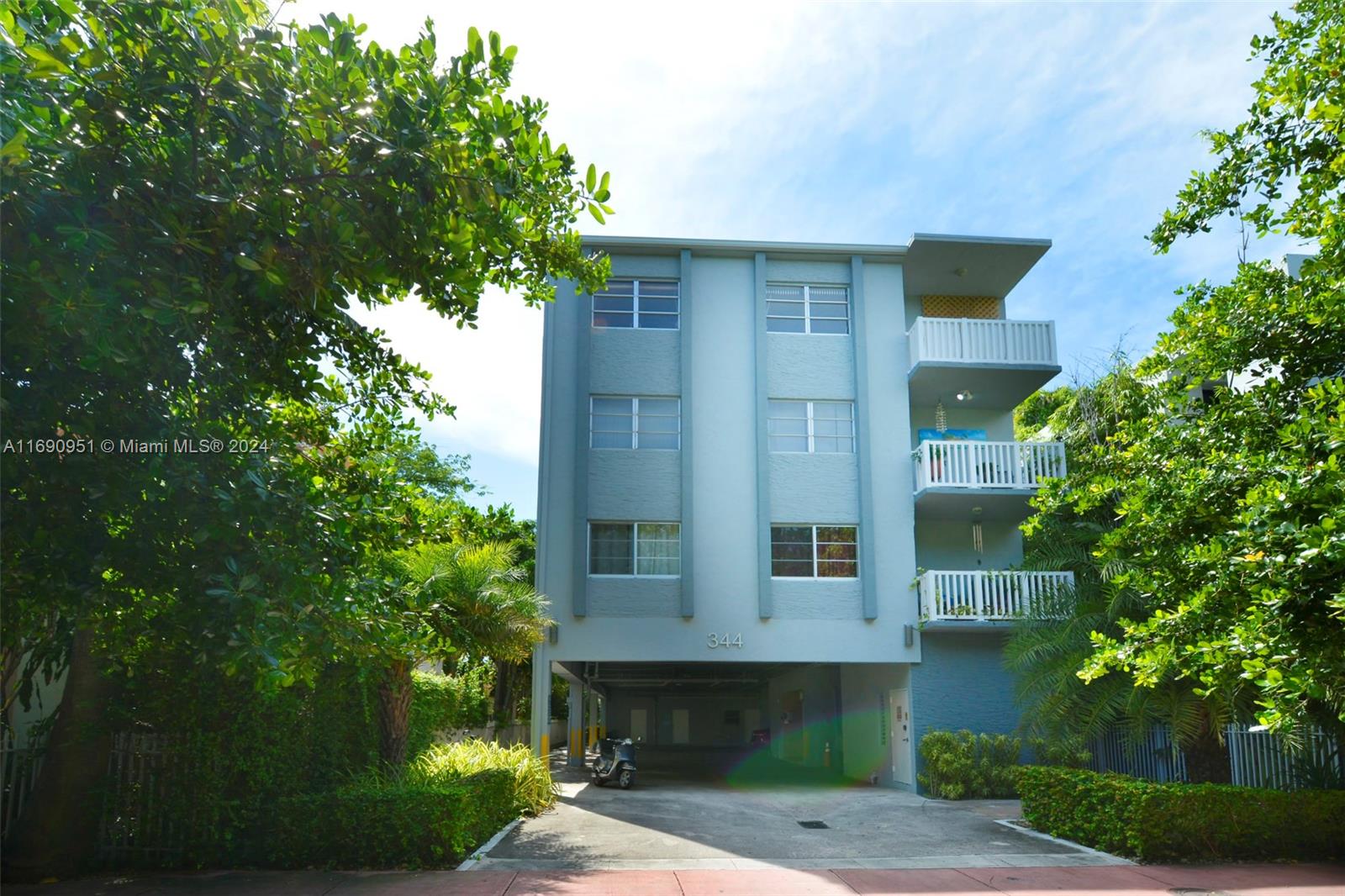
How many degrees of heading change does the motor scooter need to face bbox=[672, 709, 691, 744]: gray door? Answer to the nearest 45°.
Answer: approximately 135° to its left

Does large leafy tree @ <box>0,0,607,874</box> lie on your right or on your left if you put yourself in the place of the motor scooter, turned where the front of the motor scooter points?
on your right

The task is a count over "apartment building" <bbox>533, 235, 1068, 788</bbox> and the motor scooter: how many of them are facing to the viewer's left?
0

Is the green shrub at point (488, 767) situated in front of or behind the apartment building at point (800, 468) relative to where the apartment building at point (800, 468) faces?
in front

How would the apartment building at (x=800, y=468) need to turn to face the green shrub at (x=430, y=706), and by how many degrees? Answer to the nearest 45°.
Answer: approximately 45° to its right

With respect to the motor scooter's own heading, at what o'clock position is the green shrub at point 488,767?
The green shrub is roughly at 2 o'clock from the motor scooter.

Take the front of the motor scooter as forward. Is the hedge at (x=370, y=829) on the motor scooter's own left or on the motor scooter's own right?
on the motor scooter's own right

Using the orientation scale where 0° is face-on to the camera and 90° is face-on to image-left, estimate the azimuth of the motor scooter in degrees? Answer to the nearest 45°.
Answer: approximately 315°

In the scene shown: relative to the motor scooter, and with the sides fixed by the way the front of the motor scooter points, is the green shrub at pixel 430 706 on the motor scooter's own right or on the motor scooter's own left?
on the motor scooter's own right
